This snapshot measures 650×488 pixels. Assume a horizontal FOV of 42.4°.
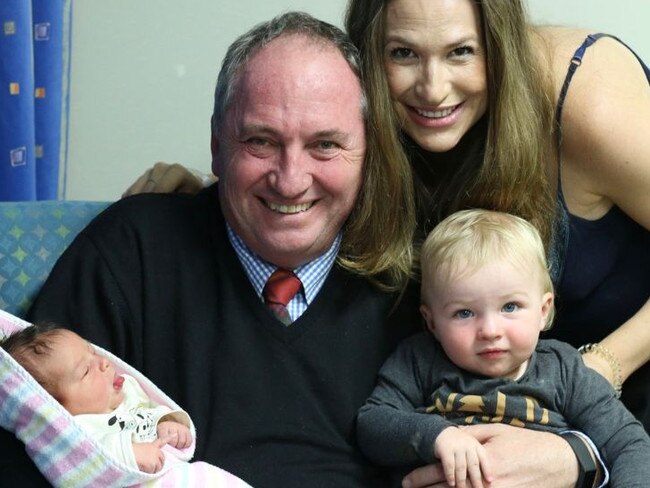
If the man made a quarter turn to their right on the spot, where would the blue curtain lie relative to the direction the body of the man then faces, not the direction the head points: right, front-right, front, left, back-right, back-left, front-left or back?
front-right
